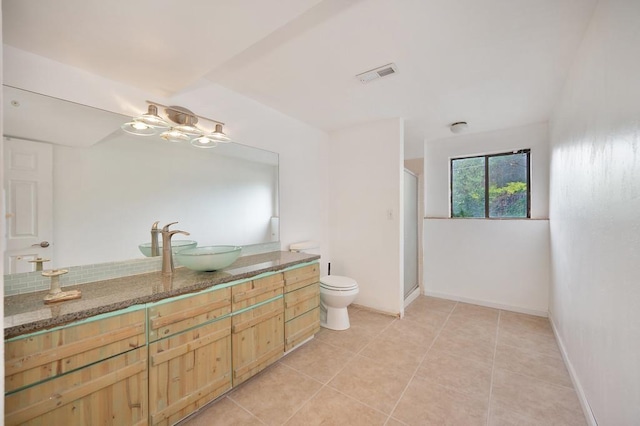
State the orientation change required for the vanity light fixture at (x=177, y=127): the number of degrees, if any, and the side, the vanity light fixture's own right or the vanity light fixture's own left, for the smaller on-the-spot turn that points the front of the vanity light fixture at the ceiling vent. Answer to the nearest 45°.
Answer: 0° — it already faces it

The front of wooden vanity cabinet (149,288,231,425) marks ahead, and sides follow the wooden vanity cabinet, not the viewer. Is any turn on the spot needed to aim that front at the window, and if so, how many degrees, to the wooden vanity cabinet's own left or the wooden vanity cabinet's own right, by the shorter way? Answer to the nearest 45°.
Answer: approximately 45° to the wooden vanity cabinet's own left

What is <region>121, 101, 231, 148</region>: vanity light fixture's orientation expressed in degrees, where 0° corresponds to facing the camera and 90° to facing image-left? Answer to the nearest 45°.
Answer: approximately 315°

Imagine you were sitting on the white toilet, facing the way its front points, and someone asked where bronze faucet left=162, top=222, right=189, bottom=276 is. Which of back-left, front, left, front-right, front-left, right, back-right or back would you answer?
right

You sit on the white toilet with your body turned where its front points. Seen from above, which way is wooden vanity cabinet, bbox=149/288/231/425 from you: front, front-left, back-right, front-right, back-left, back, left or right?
right

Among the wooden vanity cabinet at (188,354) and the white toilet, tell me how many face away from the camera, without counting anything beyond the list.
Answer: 0

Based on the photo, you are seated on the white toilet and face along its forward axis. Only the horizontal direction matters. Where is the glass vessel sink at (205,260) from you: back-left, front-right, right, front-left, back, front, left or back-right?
right

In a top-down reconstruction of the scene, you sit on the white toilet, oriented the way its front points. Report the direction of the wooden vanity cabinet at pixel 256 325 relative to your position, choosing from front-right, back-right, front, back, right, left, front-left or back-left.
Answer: right

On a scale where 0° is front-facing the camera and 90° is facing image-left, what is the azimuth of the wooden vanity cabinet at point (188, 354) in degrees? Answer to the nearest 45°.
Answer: approximately 315°

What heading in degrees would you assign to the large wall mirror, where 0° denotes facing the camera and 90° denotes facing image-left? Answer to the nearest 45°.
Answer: approximately 315°
